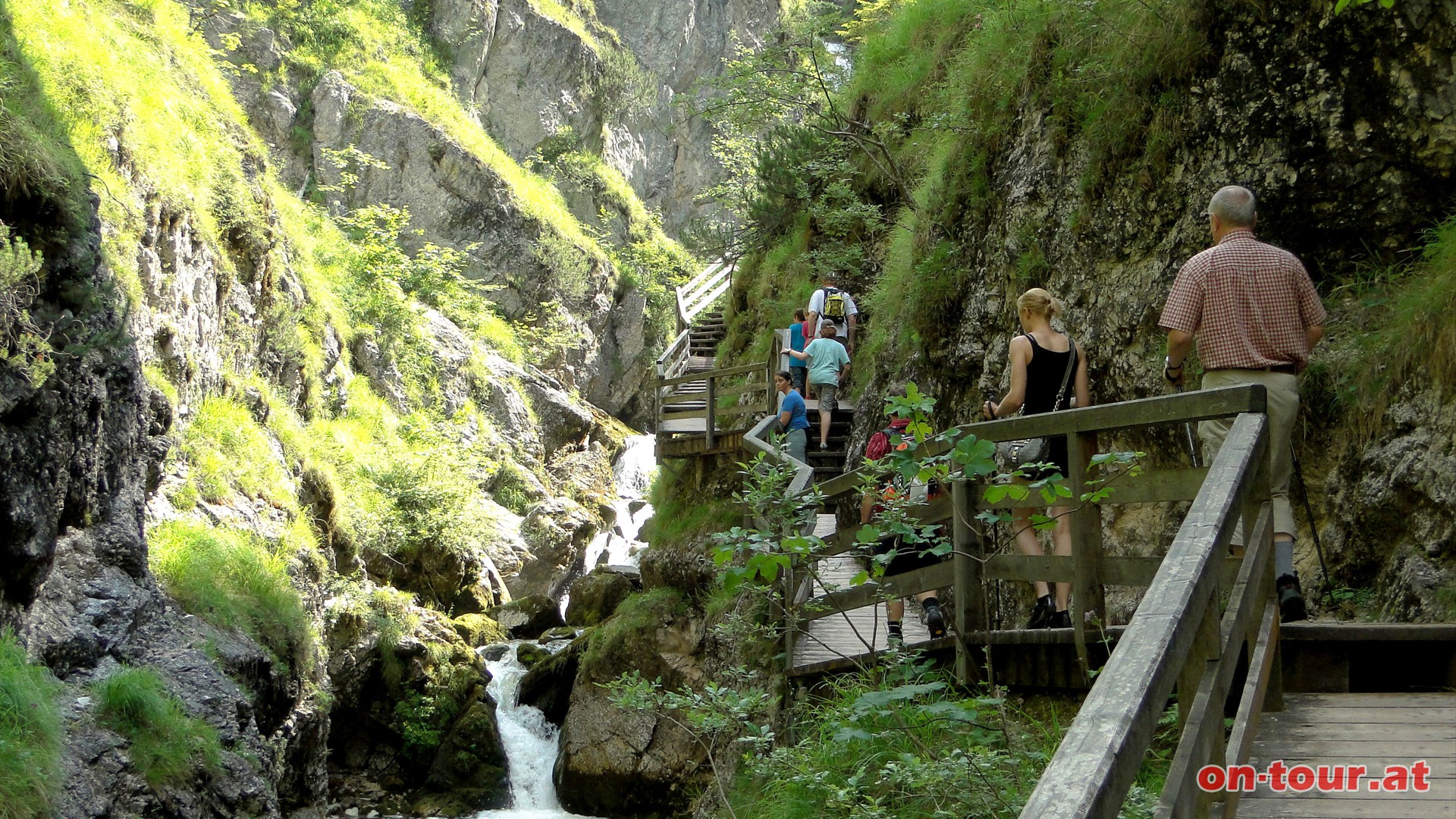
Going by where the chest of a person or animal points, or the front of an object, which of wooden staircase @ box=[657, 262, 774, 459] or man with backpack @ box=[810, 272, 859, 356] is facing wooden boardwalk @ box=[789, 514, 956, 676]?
the wooden staircase

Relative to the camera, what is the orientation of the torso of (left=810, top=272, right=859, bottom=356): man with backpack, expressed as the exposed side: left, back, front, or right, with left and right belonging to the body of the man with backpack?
back

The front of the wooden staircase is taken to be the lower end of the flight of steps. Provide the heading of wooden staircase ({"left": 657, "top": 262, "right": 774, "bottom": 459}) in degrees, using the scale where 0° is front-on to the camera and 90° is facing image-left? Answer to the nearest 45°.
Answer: approximately 0°

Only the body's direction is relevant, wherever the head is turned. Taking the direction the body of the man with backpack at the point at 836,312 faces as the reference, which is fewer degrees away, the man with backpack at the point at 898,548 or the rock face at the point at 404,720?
the rock face

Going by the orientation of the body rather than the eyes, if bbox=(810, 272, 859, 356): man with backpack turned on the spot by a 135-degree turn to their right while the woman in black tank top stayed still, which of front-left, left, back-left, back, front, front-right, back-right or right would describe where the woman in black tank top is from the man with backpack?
front-right

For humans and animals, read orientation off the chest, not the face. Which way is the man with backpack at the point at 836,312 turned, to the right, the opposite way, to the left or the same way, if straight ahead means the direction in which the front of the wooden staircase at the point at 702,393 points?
the opposite way

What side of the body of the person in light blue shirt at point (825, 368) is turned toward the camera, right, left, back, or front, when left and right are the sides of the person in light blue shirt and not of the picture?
back

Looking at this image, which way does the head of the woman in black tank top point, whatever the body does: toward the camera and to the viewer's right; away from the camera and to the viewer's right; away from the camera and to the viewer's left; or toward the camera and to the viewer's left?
away from the camera and to the viewer's left

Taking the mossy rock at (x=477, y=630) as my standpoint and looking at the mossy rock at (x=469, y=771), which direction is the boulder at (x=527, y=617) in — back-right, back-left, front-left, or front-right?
back-left

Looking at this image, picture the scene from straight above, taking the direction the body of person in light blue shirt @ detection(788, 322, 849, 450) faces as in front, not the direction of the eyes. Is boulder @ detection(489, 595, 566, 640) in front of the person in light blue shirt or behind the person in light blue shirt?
in front
